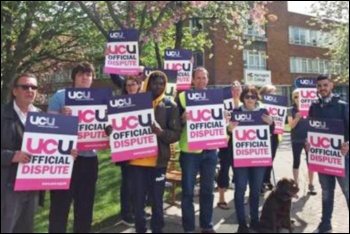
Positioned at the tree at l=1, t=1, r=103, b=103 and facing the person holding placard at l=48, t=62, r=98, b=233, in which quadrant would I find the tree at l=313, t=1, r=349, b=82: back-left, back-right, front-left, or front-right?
back-left

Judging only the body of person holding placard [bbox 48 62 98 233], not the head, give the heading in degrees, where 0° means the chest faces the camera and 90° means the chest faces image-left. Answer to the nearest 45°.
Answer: approximately 0°

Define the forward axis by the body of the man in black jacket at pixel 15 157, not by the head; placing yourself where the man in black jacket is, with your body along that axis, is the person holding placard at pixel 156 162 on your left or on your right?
on your left

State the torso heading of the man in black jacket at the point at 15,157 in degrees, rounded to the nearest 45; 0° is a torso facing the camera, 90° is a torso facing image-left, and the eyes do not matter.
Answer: approximately 315°

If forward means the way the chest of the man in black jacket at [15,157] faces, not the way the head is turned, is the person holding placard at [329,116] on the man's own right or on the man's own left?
on the man's own left

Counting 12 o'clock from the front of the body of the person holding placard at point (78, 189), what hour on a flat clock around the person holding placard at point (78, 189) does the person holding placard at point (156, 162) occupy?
the person holding placard at point (156, 162) is roughly at 9 o'clock from the person holding placard at point (78, 189).

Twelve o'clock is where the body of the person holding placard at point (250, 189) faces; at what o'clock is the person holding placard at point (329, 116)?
the person holding placard at point (329, 116) is roughly at 9 o'clock from the person holding placard at point (250, 189).

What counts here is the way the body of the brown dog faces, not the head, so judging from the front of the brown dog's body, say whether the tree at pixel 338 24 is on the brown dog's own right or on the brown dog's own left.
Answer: on the brown dog's own left

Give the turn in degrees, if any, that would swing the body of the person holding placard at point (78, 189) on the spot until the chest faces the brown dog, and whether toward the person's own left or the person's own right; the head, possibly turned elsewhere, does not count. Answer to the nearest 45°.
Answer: approximately 90° to the person's own left
